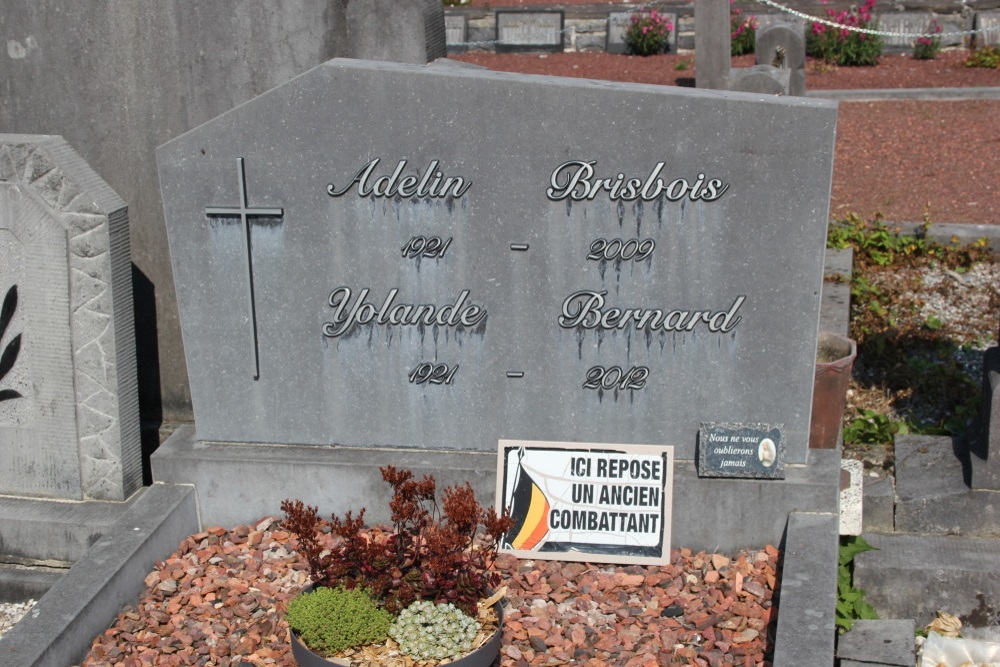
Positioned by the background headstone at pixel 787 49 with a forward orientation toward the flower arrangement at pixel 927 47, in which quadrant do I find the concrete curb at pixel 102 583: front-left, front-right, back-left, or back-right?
back-right

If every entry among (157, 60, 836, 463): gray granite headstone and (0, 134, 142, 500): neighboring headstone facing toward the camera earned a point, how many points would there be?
2

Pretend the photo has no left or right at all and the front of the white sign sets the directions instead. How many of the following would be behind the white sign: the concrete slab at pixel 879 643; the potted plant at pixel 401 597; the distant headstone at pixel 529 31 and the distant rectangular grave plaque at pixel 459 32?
2

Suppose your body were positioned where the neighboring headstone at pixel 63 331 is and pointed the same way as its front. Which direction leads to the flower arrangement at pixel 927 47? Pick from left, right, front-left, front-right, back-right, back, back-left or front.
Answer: back-left

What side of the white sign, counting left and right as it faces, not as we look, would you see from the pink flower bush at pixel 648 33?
back

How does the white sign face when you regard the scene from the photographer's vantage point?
facing the viewer

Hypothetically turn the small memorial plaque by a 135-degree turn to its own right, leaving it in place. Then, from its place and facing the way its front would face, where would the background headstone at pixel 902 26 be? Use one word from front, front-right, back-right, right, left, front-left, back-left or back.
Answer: front-right

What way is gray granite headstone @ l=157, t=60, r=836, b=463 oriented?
toward the camera

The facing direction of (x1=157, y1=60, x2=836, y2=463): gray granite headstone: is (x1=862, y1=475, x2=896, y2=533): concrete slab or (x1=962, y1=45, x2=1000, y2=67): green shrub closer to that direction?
the concrete slab

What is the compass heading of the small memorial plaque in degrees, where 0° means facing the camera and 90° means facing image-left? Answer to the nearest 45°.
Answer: approximately 0°

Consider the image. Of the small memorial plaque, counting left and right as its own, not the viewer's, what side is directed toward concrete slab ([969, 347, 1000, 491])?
left

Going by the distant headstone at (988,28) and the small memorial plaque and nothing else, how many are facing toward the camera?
2
